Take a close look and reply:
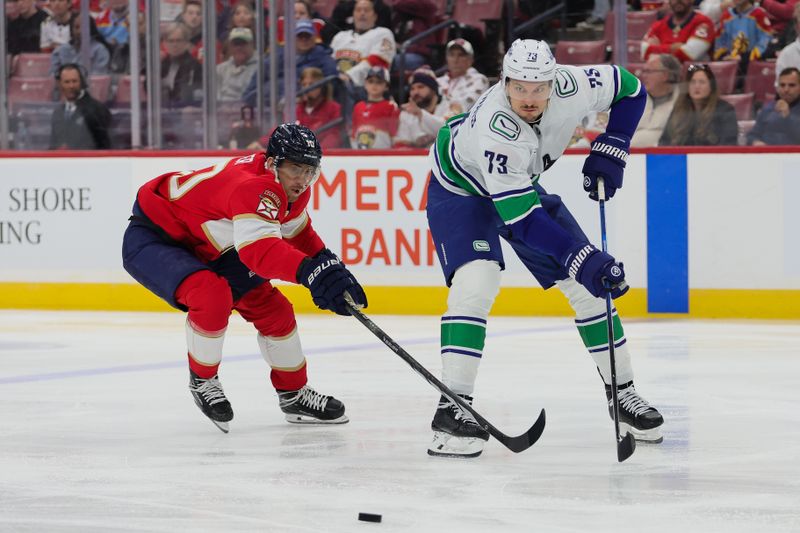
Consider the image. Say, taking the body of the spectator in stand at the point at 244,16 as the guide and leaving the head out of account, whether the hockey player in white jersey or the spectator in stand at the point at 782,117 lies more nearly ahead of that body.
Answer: the hockey player in white jersey

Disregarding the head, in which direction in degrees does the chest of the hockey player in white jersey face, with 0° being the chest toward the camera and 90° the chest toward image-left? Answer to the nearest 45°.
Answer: approximately 315°

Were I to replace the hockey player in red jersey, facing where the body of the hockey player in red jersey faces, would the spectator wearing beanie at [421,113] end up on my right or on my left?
on my left

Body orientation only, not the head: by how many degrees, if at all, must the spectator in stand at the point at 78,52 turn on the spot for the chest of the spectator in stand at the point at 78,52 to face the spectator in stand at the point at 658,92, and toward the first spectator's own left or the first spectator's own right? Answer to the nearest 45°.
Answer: approximately 45° to the first spectator's own left

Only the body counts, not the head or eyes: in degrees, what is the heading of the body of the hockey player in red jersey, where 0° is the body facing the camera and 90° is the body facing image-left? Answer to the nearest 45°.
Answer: approximately 315°

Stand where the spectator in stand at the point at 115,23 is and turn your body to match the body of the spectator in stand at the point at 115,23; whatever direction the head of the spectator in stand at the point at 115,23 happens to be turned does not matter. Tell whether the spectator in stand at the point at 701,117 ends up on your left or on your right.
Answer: on your left

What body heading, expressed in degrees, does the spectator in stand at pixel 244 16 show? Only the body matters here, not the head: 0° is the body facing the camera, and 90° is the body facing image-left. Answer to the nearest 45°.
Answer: approximately 0°
